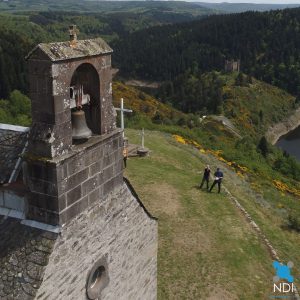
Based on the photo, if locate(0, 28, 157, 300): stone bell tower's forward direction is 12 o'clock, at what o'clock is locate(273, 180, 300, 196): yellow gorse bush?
The yellow gorse bush is roughly at 9 o'clock from the stone bell tower.

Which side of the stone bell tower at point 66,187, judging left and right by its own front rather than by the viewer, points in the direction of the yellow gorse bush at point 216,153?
left

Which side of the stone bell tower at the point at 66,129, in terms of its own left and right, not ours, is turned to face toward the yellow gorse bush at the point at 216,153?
left

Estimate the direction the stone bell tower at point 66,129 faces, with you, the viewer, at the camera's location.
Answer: facing the viewer and to the right of the viewer

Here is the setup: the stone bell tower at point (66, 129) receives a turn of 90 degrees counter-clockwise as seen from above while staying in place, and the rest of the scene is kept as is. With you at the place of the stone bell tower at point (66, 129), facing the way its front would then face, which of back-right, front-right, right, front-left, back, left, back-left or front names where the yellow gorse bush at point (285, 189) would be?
front
